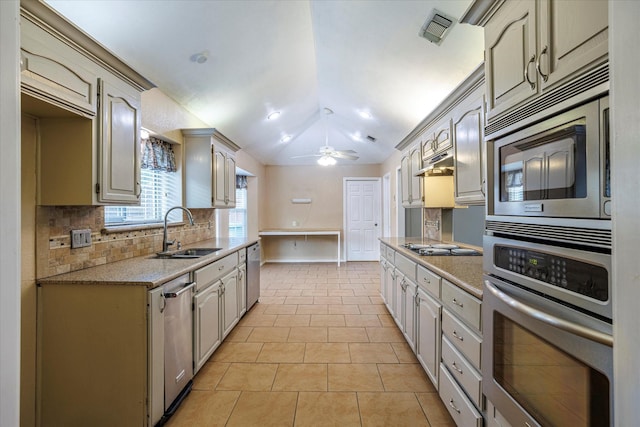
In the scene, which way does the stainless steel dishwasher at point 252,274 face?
to the viewer's right

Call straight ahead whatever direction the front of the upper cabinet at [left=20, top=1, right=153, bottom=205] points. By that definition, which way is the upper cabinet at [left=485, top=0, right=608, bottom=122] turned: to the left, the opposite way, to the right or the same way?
the opposite way

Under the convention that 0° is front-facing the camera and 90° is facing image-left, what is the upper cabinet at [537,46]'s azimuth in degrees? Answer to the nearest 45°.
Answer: approximately 45°

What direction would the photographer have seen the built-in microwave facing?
facing the viewer and to the left of the viewer

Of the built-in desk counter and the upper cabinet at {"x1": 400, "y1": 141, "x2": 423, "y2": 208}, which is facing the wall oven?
the built-in desk counter

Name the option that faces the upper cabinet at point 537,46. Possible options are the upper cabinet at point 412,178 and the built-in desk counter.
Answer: the built-in desk counter

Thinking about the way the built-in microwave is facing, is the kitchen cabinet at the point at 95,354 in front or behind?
in front

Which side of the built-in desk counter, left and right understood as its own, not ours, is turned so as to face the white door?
left

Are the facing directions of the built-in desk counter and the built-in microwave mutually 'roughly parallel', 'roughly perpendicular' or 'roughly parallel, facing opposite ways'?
roughly perpendicular

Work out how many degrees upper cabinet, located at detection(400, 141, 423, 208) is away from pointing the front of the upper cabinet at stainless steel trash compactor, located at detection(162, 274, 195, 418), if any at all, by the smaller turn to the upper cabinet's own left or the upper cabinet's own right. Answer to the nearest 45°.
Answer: approximately 45° to the upper cabinet's own left

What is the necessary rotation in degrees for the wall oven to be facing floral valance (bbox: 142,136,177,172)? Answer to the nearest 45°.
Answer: approximately 45° to its right

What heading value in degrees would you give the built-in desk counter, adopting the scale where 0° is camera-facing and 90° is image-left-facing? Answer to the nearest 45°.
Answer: approximately 0°

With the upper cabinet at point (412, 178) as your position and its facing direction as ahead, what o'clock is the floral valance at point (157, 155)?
The floral valance is roughly at 11 o'clock from the upper cabinet.

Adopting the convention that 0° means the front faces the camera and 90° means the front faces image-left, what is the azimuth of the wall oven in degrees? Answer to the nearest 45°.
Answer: approximately 45°

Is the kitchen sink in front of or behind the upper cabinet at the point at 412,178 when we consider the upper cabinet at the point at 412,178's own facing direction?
in front

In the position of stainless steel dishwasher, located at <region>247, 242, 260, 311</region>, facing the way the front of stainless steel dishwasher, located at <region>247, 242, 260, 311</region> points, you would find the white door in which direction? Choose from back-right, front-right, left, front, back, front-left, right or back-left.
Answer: front-left

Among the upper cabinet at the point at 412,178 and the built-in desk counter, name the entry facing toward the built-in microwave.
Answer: the built-in desk counter
